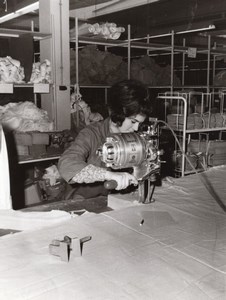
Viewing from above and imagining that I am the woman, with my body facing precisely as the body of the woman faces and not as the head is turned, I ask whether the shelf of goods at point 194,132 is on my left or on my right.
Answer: on my left

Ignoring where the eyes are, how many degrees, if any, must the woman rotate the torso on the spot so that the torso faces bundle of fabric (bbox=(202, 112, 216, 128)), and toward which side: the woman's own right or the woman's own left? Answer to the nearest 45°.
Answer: approximately 45° to the woman's own left

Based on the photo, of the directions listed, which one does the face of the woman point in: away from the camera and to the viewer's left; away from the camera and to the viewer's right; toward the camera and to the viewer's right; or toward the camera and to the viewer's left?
toward the camera and to the viewer's right
